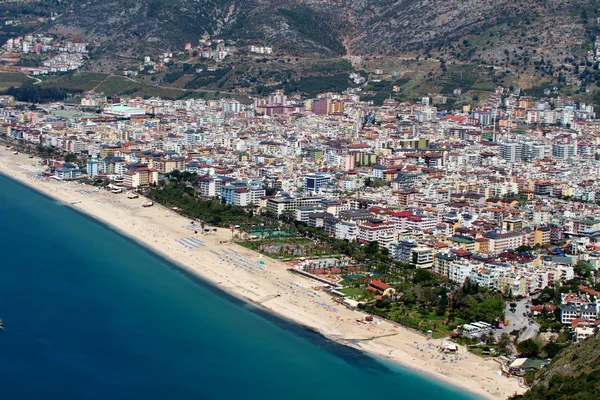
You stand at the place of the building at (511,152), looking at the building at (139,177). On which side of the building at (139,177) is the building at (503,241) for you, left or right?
left

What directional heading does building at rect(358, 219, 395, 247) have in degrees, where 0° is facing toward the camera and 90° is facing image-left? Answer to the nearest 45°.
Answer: approximately 45°

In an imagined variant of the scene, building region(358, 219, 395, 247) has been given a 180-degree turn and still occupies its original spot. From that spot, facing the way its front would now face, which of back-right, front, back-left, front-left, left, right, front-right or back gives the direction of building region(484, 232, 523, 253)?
front-right

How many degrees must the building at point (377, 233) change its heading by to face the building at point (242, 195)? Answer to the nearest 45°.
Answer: approximately 90° to its right

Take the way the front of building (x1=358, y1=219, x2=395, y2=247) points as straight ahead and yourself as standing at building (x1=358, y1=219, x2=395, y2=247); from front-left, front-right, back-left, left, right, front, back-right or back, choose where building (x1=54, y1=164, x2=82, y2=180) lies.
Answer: right

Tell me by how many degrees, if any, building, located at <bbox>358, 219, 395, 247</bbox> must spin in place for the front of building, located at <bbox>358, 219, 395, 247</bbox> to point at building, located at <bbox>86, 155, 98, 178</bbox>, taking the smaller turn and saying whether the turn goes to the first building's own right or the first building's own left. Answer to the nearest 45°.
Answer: approximately 90° to the first building's own right

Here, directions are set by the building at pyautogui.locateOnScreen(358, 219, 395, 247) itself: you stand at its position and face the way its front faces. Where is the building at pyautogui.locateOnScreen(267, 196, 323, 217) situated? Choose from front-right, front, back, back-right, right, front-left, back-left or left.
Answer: right

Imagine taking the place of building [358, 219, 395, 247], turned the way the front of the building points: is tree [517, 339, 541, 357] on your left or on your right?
on your left

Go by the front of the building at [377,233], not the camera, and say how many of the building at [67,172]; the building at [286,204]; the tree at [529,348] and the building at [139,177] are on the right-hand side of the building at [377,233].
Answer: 3

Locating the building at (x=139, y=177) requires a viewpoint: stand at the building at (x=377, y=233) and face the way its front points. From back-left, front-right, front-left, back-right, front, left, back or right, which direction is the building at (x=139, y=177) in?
right

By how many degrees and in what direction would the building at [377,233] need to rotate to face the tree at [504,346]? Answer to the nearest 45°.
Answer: approximately 45° to its left
